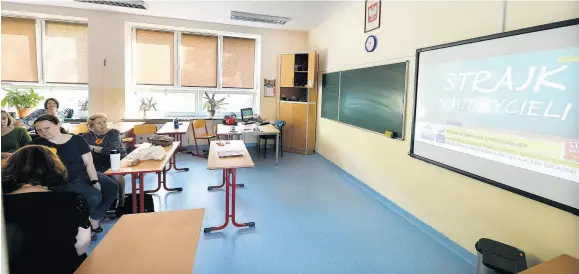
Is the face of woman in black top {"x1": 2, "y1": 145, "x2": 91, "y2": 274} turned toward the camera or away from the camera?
away from the camera

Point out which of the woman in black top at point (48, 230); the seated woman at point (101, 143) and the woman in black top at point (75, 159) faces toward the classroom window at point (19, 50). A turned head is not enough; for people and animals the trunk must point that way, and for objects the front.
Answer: the woman in black top at point (48, 230)

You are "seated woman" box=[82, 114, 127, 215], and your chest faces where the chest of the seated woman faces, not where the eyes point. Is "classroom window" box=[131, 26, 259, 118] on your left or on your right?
on your left

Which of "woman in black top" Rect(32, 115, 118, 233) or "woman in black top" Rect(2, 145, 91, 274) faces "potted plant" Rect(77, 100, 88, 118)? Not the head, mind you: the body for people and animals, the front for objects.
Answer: "woman in black top" Rect(2, 145, 91, 274)

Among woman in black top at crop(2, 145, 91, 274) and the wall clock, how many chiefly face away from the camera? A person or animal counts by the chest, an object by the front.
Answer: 1

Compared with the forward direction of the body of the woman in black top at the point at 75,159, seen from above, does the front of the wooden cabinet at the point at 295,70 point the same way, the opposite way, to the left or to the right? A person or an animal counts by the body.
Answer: to the right

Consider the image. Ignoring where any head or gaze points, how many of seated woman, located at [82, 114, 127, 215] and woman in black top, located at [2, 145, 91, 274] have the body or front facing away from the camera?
1

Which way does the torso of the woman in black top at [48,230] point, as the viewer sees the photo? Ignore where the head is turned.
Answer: away from the camera

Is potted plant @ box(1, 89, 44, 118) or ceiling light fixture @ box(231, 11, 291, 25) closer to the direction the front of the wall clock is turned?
the potted plant
